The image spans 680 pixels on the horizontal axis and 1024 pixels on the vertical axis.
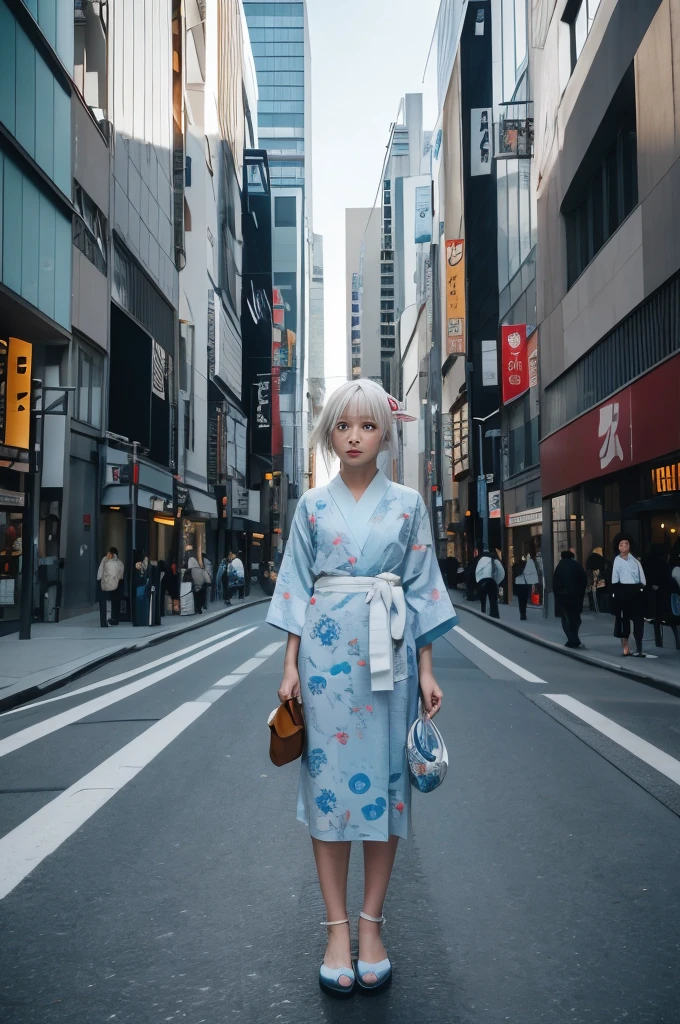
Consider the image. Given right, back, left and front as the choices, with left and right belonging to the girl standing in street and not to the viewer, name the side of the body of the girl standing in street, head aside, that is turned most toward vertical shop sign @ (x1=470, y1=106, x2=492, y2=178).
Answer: back

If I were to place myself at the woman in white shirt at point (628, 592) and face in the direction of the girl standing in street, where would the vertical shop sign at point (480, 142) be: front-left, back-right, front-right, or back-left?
back-right

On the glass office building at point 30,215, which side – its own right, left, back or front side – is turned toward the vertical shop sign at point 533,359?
front

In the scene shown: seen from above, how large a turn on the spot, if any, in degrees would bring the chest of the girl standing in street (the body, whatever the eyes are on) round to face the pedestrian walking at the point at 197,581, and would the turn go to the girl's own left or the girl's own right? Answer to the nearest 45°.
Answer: approximately 180°

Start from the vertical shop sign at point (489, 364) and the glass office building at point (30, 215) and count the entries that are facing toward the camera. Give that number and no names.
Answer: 1

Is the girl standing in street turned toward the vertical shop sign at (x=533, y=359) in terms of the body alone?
no

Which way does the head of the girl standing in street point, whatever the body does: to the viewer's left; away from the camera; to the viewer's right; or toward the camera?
toward the camera

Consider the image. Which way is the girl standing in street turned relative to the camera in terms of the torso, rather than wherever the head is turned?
toward the camera

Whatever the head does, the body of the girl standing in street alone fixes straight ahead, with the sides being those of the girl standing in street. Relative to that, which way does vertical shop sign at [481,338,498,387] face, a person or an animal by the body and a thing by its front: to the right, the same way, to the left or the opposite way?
the same way

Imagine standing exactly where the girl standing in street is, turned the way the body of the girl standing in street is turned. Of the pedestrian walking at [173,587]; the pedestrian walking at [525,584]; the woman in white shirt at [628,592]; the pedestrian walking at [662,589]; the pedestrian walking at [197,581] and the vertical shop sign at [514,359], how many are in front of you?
0

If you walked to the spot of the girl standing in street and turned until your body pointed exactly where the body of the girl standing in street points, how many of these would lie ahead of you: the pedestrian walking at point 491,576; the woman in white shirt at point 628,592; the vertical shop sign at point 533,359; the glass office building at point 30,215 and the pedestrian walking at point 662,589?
0

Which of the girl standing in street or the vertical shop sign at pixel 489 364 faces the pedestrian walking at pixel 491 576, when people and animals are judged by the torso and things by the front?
the vertical shop sign

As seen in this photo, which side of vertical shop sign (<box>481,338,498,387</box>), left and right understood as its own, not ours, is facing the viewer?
front

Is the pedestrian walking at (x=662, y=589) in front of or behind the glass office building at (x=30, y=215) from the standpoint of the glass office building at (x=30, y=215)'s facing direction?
in front

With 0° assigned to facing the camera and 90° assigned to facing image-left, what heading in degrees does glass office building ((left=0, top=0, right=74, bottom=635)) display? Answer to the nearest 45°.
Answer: approximately 270°

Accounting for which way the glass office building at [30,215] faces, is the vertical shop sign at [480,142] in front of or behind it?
in front

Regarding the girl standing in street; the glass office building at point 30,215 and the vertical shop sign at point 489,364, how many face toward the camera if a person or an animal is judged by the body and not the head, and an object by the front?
2
